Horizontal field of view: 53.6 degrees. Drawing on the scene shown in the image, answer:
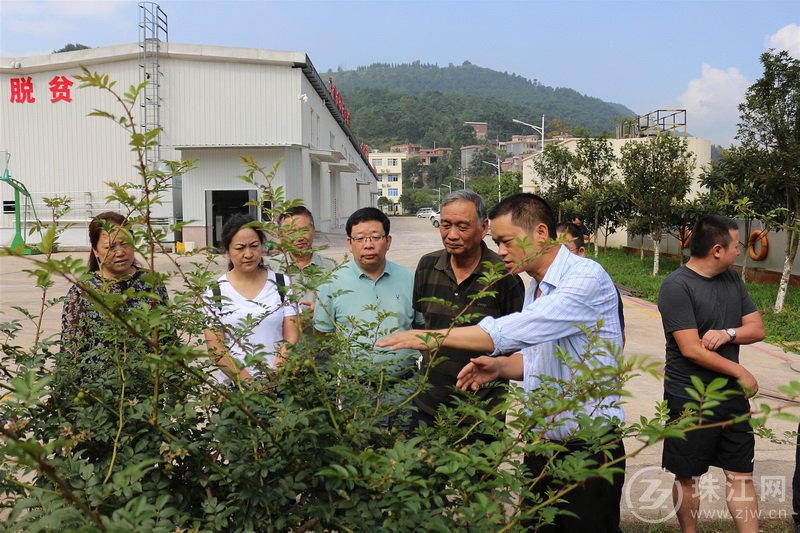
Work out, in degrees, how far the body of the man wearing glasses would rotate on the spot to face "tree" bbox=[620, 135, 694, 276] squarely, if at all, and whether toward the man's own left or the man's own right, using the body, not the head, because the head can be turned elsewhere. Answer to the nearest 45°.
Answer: approximately 135° to the man's own left

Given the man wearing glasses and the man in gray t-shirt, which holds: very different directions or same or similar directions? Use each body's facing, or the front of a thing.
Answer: same or similar directions

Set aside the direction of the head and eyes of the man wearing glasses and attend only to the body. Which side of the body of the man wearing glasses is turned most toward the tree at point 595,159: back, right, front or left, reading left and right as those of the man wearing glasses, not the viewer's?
back

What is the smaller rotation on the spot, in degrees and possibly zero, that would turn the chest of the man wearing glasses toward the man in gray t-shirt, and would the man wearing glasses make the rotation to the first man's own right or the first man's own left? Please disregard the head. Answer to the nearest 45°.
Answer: approximately 90° to the first man's own left

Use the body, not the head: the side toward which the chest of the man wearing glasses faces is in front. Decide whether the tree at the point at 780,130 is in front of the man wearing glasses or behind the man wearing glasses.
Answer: behind

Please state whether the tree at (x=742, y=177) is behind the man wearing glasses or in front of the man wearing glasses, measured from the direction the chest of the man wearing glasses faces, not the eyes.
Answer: behind

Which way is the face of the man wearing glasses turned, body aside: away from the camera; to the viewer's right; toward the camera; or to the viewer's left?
toward the camera

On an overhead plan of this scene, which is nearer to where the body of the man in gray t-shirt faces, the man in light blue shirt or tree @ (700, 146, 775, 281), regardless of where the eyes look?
the man in light blue shirt

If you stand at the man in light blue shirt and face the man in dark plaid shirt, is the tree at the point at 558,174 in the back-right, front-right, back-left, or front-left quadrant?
front-right

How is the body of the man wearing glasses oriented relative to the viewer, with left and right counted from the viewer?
facing the viewer

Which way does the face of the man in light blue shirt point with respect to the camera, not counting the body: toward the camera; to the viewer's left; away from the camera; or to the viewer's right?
to the viewer's left
